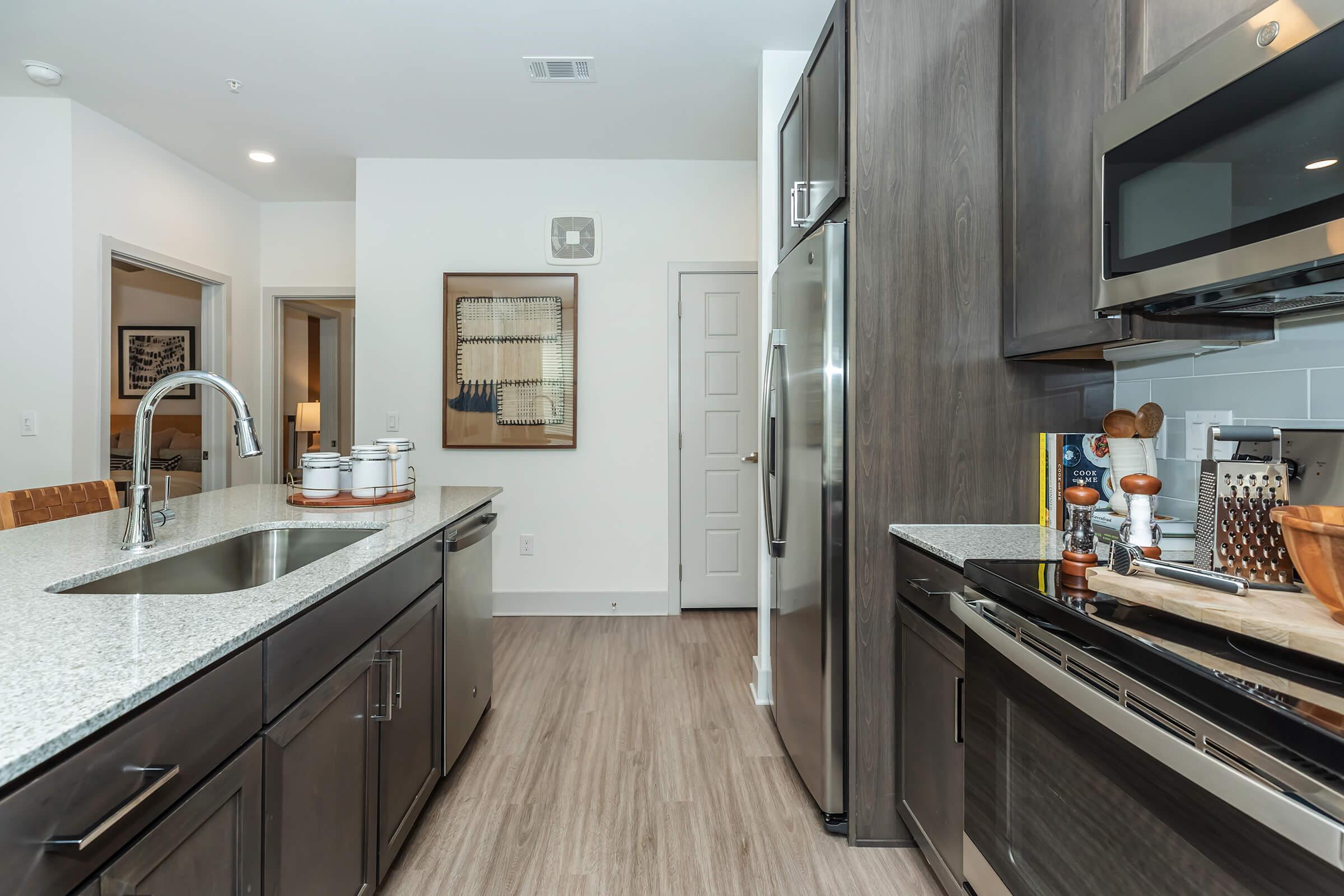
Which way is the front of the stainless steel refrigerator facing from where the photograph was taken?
facing to the left of the viewer

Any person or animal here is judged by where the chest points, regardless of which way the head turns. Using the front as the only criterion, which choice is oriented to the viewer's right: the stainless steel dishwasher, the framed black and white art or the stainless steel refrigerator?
the stainless steel dishwasher

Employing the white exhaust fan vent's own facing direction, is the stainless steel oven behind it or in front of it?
in front

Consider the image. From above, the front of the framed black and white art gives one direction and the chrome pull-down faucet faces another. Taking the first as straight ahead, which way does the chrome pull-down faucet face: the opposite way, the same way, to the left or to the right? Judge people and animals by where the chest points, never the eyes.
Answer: to the left

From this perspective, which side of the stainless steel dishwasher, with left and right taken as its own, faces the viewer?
right

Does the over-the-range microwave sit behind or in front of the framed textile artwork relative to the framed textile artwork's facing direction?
in front

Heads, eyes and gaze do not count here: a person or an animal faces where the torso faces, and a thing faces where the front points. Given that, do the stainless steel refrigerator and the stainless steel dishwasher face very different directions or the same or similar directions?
very different directions

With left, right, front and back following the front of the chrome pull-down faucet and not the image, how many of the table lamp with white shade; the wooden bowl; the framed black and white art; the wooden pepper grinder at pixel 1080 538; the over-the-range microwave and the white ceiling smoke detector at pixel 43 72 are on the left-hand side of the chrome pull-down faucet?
3

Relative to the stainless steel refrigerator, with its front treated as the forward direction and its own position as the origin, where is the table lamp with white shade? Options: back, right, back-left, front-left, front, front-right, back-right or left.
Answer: front-right

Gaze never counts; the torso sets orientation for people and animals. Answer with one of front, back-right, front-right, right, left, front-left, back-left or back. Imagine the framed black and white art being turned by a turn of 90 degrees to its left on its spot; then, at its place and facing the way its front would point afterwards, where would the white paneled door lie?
front-right

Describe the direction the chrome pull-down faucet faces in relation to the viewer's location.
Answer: facing to the right of the viewer

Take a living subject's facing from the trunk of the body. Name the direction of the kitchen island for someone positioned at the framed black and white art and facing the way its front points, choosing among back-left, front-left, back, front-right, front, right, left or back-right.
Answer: front

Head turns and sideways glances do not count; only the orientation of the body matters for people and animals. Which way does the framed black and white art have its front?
toward the camera
